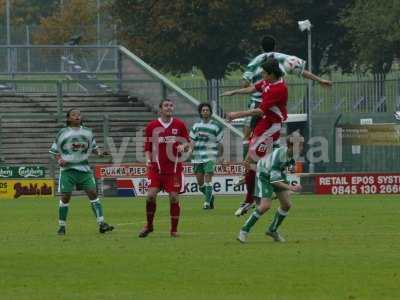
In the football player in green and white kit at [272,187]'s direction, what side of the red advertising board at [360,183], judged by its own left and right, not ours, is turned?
front

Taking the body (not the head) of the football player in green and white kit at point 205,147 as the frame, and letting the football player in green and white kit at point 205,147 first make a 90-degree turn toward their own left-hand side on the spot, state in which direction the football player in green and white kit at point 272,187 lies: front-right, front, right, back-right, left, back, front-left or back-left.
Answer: right

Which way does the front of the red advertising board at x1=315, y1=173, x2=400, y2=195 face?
toward the camera

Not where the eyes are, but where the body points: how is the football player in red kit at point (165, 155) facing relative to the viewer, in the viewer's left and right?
facing the viewer

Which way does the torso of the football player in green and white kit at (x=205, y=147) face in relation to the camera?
toward the camera

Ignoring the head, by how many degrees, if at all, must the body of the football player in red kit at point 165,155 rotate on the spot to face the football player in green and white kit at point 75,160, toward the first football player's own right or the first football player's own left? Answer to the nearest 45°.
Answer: approximately 135° to the first football player's own right

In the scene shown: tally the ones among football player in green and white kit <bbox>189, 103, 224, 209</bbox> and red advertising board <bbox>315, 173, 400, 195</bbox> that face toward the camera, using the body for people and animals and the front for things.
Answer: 2

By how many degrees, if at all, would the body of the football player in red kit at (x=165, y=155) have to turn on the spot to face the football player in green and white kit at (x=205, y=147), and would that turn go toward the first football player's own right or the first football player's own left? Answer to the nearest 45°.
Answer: approximately 180°

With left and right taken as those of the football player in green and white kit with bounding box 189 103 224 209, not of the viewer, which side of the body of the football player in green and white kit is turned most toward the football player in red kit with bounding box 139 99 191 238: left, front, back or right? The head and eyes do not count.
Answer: front

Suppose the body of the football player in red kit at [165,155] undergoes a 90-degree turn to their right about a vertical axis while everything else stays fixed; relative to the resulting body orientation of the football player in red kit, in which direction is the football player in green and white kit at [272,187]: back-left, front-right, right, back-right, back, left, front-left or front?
back-left
